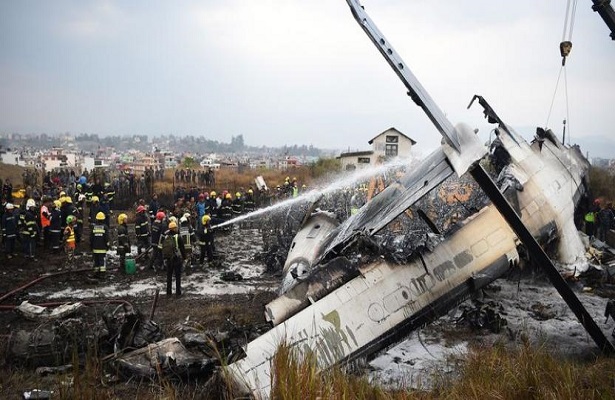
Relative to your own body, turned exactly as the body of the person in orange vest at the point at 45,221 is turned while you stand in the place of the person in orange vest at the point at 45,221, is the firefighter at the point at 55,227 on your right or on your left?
on your right

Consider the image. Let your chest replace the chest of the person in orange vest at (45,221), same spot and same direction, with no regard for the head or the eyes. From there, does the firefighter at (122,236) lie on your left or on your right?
on your right

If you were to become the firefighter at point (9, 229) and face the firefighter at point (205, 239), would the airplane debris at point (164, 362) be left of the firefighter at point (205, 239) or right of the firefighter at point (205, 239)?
right

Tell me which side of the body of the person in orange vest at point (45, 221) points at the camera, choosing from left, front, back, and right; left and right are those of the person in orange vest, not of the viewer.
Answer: right

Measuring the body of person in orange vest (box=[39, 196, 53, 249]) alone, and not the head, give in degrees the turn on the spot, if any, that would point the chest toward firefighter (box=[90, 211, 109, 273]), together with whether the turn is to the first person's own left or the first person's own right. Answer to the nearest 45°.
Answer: approximately 90° to the first person's own right

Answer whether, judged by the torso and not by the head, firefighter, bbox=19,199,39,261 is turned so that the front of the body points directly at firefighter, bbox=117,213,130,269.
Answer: yes

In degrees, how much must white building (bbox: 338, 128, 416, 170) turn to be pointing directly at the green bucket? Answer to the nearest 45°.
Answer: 0° — it already faces it

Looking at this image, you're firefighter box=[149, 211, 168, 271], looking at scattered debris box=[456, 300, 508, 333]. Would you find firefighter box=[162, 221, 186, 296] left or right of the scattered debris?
right

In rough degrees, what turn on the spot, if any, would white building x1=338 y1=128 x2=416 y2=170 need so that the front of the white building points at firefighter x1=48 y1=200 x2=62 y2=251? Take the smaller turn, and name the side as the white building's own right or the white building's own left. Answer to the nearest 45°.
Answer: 0° — it already faces them

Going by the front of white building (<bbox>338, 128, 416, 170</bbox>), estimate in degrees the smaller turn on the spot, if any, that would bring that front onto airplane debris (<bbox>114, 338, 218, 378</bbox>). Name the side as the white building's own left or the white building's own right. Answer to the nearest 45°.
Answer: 0° — it already faces it

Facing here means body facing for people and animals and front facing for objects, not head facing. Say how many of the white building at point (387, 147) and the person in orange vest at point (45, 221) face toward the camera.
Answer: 1

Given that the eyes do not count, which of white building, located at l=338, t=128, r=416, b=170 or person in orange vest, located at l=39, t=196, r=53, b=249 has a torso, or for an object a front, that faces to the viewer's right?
the person in orange vest

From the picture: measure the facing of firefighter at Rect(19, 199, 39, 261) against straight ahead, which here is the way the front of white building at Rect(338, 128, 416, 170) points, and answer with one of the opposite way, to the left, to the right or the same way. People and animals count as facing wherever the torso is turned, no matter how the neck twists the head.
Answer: to the left

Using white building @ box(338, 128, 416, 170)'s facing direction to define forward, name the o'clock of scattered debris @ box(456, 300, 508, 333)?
The scattered debris is roughly at 12 o'clock from the white building.
